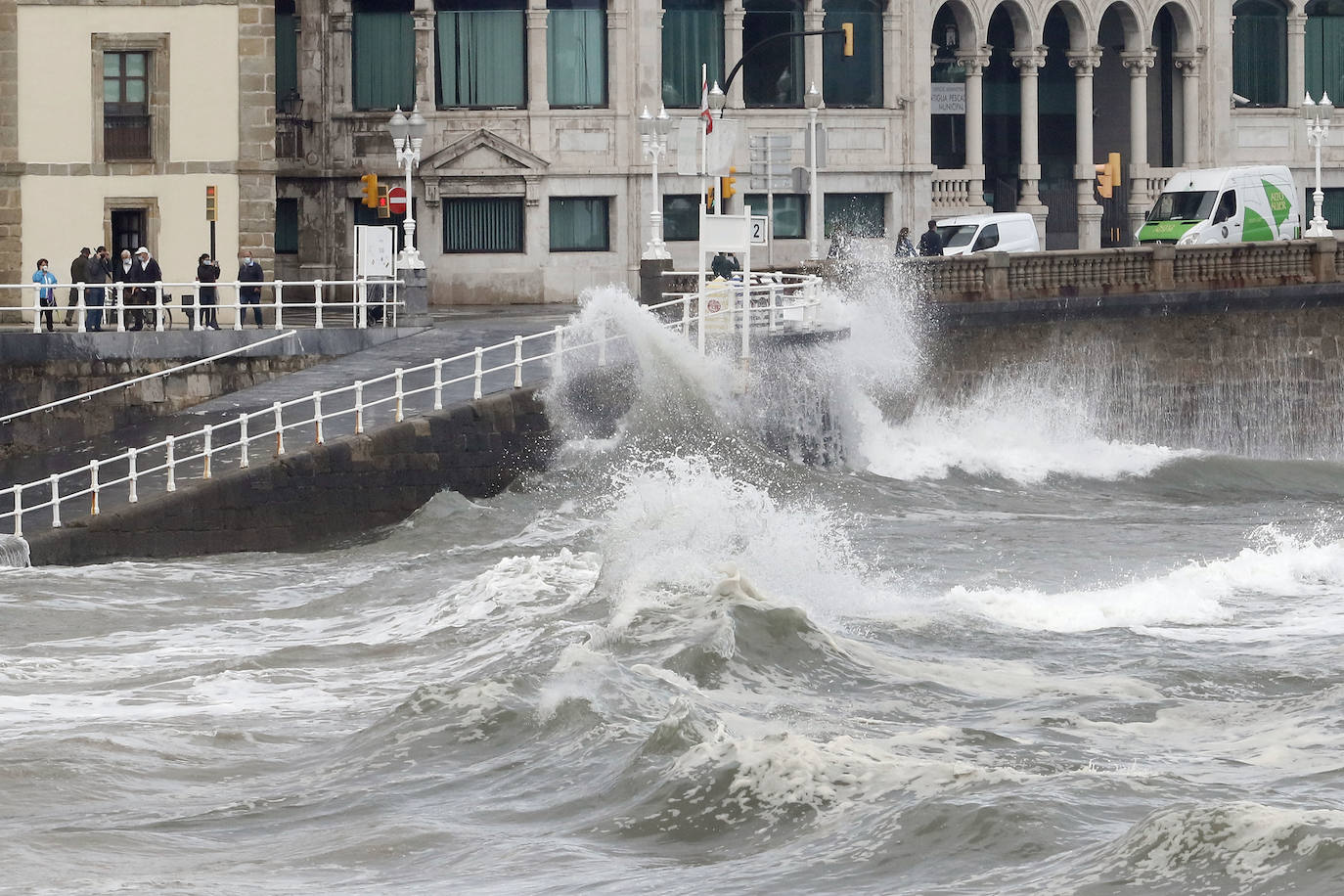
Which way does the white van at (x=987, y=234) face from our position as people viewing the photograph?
facing the viewer and to the left of the viewer

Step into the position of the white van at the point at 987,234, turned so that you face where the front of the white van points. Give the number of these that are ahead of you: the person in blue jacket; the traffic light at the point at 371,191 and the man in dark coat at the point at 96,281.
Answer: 3

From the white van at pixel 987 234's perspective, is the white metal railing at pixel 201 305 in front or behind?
in front

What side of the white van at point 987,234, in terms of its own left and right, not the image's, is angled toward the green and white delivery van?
back

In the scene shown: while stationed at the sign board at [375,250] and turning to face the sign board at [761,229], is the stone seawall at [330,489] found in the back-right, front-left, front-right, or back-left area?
back-right

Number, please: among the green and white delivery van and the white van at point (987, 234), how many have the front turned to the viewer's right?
0

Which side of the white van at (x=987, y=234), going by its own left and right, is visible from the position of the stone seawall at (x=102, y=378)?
front

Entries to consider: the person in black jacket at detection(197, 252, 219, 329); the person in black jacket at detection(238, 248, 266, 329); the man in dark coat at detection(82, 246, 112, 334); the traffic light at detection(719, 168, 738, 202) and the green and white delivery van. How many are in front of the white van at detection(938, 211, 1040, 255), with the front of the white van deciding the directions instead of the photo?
4

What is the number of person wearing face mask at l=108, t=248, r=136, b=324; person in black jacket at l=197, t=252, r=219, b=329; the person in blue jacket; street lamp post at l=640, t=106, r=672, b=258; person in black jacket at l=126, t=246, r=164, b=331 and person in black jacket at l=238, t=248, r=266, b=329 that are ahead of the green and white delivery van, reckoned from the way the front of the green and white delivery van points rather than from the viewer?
6

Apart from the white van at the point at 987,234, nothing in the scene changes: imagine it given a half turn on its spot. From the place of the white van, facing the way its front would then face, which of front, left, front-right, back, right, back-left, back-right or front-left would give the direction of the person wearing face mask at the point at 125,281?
back

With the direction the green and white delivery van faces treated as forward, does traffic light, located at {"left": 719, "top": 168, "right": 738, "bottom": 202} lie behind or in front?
in front

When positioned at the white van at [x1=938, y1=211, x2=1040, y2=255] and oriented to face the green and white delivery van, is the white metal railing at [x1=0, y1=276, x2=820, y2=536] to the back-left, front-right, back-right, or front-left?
back-right

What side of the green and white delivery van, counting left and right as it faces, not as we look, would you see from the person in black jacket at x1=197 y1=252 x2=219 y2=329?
front
